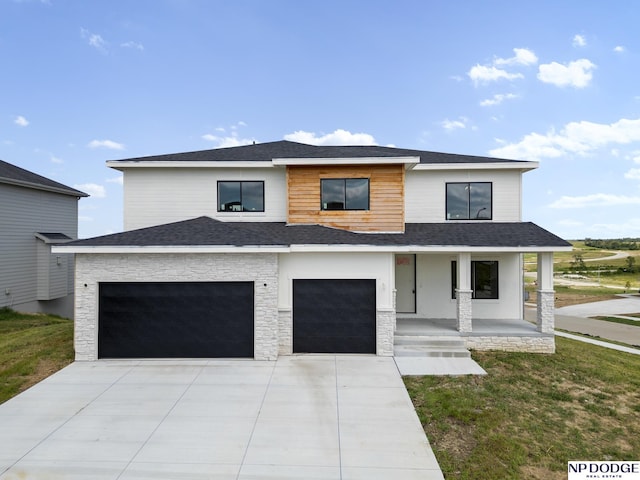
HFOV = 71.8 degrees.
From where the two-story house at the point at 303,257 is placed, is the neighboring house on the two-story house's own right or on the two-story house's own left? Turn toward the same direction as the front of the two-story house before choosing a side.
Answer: on the two-story house's own right

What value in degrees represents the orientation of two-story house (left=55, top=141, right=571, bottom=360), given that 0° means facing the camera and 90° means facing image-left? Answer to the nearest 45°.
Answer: approximately 0°
